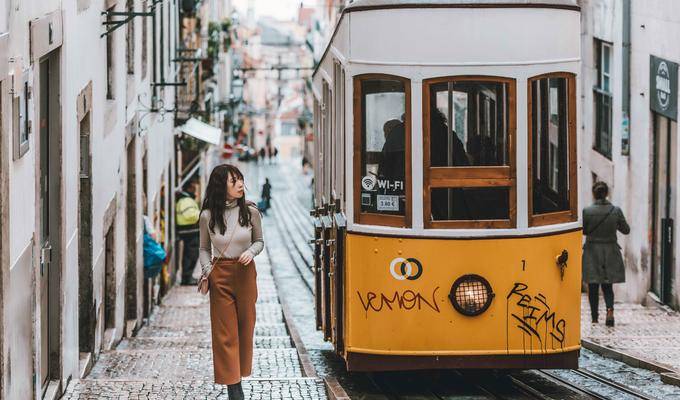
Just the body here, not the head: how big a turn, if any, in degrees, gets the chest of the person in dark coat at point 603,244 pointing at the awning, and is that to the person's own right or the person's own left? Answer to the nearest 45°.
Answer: approximately 45° to the person's own left

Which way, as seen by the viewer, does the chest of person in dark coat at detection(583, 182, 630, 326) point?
away from the camera

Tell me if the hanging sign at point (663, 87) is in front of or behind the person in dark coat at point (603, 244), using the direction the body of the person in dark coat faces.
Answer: in front

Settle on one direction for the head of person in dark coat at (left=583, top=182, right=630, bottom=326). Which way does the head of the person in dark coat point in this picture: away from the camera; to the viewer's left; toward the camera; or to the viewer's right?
away from the camera
